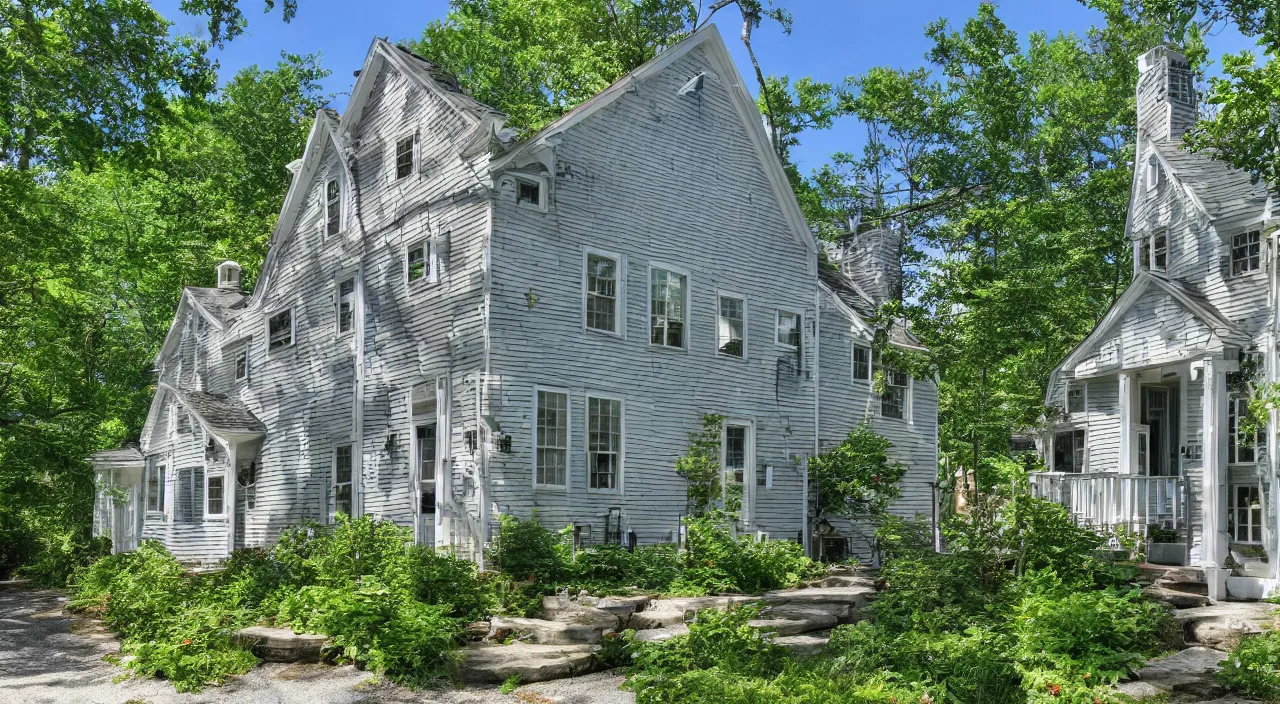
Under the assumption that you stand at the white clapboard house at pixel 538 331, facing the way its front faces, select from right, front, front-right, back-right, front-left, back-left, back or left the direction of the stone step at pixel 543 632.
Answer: front-left

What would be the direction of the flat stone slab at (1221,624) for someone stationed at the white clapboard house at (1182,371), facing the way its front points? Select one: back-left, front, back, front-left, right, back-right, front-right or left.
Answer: front-left

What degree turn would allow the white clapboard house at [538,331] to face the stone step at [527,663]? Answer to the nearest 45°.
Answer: approximately 45° to its left

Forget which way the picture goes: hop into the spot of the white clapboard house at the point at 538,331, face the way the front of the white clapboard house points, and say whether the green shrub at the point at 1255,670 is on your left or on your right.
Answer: on your left

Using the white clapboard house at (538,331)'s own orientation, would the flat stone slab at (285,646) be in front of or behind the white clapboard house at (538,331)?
in front

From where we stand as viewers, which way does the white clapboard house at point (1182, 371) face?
facing the viewer and to the left of the viewer

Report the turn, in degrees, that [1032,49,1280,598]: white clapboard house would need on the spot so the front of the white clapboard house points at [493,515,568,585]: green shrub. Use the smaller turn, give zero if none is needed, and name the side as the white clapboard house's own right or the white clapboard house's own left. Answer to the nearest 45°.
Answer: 0° — it already faces it

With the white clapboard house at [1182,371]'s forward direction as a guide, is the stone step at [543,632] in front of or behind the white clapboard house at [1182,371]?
in front

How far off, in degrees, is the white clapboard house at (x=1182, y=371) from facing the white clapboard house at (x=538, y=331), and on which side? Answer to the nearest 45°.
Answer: approximately 45° to its right

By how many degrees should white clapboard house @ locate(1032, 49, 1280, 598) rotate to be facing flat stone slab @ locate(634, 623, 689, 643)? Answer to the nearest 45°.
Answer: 0° — it already faces it

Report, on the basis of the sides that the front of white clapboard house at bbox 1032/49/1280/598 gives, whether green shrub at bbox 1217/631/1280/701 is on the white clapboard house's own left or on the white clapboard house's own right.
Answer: on the white clapboard house's own left

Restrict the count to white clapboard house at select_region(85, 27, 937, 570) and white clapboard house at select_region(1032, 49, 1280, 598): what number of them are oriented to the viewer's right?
0

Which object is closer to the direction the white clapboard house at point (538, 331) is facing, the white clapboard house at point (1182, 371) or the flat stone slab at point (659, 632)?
the flat stone slab
